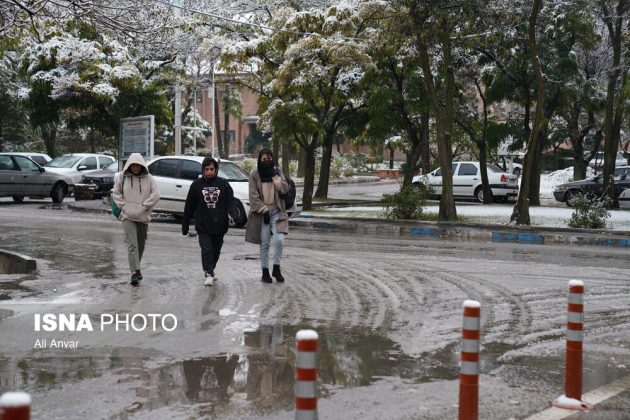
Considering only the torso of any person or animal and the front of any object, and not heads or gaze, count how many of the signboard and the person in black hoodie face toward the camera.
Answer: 2

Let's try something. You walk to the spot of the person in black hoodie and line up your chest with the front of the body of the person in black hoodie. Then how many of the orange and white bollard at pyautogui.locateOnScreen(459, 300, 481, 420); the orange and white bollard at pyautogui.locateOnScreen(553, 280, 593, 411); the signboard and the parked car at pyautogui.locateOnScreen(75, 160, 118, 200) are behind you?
2

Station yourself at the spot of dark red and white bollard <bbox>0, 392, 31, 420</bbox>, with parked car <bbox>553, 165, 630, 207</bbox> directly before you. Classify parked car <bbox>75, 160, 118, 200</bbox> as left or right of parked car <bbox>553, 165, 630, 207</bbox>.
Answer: left

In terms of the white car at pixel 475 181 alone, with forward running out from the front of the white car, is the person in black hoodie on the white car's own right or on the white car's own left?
on the white car's own left

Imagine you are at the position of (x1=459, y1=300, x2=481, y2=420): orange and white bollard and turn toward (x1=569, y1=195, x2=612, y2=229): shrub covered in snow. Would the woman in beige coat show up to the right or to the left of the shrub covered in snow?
left
